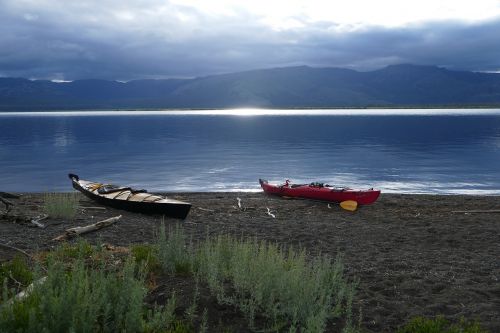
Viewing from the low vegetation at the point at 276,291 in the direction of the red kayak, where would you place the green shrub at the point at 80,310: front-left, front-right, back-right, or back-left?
back-left

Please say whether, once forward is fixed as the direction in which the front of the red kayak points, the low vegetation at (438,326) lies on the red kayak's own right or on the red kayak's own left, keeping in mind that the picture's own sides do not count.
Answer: on the red kayak's own right

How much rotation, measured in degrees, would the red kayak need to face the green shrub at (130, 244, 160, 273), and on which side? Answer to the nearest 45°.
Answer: approximately 90° to its right

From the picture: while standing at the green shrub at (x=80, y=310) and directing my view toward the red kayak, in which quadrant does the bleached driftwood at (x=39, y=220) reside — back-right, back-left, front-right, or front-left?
front-left

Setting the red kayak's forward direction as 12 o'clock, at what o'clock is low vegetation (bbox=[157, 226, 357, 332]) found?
The low vegetation is roughly at 3 o'clock from the red kayak.

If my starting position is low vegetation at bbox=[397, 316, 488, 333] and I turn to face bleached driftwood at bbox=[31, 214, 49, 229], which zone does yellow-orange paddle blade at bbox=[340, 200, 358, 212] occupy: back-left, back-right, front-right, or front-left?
front-right

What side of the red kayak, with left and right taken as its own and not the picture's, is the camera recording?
right

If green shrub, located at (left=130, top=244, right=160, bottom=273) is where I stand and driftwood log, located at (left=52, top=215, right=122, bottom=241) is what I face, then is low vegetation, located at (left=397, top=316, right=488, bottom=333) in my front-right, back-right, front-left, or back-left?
back-right
